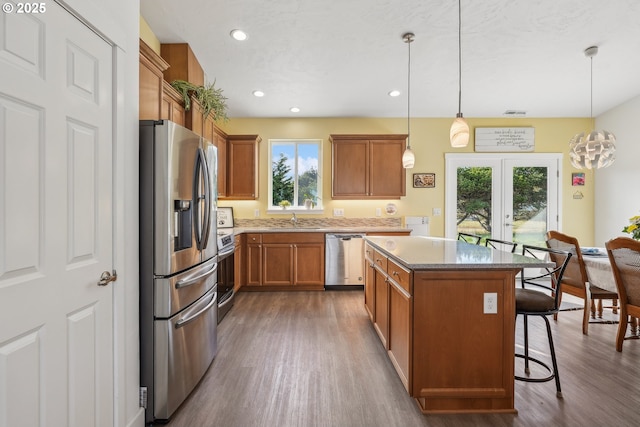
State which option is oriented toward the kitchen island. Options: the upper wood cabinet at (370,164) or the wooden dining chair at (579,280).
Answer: the upper wood cabinet

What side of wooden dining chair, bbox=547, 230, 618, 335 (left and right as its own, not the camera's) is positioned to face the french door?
left

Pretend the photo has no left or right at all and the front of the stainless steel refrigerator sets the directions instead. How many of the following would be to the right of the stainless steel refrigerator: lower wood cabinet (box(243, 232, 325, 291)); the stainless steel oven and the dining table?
0

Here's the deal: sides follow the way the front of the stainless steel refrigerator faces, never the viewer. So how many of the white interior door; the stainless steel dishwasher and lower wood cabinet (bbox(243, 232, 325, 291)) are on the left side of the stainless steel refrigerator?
2

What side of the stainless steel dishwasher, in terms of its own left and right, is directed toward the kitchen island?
front

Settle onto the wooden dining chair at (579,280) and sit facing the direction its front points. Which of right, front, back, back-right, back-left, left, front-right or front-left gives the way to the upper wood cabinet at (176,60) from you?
back

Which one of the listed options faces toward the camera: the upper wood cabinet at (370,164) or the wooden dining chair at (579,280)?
the upper wood cabinet

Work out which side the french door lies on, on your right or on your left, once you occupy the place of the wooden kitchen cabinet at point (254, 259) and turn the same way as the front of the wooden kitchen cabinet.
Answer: on your left

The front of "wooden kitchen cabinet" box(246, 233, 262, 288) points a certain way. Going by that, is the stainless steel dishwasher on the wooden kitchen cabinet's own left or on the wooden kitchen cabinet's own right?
on the wooden kitchen cabinet's own left

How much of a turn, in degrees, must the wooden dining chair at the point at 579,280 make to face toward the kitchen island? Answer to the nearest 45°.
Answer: approximately 135° to its right

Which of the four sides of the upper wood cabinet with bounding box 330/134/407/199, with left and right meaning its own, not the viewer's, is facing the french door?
left

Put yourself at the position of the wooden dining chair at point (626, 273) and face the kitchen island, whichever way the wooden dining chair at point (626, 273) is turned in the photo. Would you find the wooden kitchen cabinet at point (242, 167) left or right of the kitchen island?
right

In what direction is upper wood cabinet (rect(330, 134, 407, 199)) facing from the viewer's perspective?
toward the camera

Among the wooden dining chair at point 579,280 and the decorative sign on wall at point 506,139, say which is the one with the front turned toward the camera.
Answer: the decorative sign on wall

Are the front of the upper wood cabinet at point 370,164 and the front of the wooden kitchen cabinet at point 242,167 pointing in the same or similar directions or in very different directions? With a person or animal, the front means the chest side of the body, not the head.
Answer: same or similar directions

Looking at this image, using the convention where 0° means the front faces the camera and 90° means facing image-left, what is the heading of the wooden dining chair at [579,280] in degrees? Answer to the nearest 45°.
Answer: approximately 225°

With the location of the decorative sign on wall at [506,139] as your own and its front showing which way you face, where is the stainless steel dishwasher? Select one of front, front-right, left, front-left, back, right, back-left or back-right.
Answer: front-right

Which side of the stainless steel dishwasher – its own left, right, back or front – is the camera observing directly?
front
